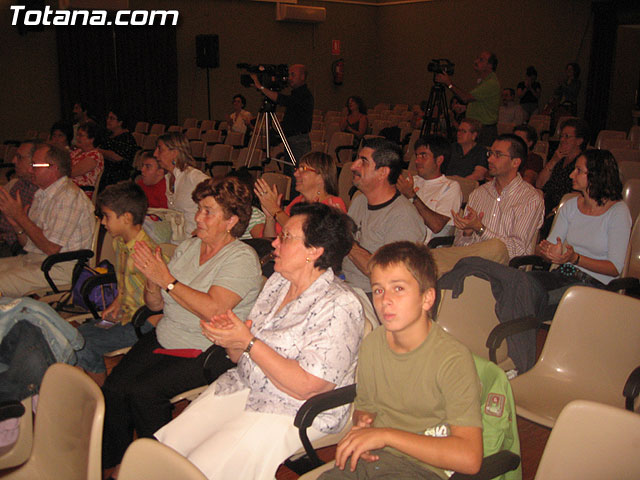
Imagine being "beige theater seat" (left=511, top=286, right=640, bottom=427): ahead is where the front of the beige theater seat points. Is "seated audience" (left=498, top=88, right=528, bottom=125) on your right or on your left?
on your right

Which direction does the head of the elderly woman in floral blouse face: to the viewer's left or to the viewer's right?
to the viewer's left

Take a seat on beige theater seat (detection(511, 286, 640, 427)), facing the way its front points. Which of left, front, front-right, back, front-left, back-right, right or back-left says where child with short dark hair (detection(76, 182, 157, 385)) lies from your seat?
front-right

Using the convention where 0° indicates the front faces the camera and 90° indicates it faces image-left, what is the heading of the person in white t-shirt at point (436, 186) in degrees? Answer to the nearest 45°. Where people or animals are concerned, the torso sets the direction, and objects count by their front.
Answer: approximately 45°

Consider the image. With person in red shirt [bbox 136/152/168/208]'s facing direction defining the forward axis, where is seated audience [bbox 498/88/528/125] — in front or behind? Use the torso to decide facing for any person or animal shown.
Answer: behind

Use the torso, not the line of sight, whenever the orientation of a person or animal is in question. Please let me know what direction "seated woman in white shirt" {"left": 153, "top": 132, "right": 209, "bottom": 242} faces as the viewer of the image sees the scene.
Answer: facing to the left of the viewer

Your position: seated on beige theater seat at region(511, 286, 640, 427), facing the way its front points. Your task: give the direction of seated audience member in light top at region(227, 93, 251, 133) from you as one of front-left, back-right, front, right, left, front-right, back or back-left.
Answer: right

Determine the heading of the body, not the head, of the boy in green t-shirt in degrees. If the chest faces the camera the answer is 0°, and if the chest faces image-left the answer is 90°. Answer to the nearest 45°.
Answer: approximately 45°

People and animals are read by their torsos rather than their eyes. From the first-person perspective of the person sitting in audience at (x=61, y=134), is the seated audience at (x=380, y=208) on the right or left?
on their left

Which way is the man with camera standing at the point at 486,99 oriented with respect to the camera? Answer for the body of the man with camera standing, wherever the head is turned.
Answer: to the viewer's left
